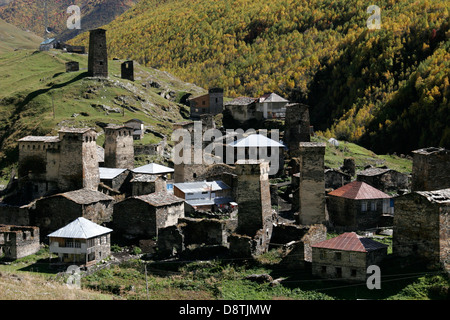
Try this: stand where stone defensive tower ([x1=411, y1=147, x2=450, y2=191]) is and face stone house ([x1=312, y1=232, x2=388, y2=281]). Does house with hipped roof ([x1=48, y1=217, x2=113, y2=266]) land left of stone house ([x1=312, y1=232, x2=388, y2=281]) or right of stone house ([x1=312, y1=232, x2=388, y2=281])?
right

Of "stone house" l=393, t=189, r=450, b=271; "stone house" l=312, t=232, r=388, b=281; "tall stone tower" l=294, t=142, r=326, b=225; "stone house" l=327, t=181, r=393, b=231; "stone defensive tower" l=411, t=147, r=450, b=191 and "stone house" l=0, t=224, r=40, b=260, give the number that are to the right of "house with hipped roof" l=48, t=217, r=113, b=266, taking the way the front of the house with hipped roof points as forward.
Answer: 1

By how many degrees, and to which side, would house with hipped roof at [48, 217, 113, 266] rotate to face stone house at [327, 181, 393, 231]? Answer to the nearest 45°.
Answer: approximately 135° to its left

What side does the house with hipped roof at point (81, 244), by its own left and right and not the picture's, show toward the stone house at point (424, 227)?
left

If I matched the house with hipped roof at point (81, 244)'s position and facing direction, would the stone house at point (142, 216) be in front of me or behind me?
behind

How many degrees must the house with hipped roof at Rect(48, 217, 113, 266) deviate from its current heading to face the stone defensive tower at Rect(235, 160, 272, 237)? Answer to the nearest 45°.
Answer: approximately 135° to its left

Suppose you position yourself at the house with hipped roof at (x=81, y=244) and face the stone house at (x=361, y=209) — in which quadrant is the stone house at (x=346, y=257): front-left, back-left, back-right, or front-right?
front-right

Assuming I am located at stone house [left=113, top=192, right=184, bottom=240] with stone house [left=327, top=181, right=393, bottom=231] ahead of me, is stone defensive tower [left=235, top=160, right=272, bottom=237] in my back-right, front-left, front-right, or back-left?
front-right

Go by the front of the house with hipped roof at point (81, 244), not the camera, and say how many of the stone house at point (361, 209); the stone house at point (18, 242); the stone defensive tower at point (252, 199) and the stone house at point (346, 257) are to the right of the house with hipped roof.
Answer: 1

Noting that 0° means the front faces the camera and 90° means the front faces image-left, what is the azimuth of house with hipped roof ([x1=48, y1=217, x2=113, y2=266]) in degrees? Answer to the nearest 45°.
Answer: approximately 45°

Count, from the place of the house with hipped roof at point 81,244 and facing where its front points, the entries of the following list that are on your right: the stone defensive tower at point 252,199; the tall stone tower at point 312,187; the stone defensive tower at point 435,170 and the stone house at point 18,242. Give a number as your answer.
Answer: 1

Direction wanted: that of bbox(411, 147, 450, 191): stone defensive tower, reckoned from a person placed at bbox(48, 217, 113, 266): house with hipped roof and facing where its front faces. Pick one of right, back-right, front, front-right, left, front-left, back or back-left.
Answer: back-left

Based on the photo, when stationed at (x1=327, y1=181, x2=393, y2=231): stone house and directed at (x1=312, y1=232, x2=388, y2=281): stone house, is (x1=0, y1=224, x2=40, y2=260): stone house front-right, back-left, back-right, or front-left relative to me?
front-right

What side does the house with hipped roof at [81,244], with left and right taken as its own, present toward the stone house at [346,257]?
left

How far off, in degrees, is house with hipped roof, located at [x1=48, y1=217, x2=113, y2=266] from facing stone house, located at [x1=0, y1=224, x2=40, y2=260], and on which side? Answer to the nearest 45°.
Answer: approximately 90° to its right
